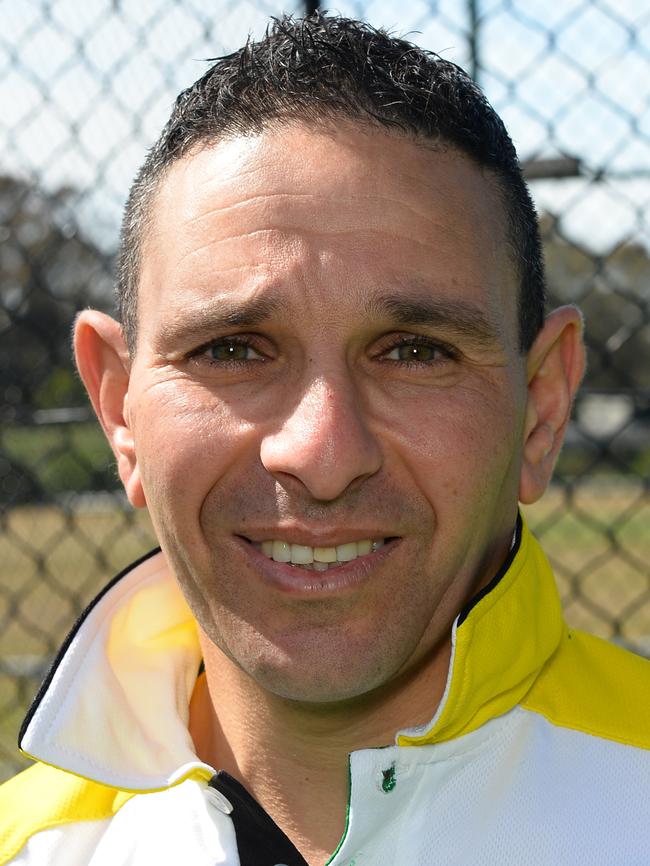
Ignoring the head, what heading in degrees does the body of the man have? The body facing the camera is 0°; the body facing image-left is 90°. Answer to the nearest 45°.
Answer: approximately 0°
